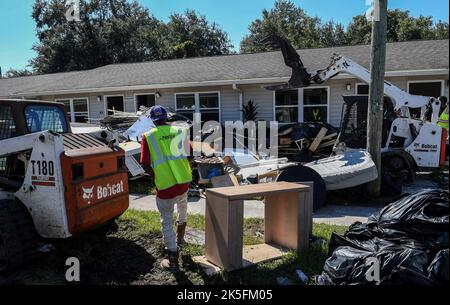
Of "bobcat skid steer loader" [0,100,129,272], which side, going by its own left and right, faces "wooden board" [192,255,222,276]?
back

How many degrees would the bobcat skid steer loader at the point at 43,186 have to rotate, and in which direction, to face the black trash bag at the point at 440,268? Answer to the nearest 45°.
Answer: approximately 180°

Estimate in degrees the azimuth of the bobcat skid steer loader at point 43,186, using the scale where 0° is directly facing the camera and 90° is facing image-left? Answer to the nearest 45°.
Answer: approximately 135°

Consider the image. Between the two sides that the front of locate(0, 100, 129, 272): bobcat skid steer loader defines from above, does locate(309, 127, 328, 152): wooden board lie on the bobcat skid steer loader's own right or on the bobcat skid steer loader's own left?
on the bobcat skid steer loader's own right

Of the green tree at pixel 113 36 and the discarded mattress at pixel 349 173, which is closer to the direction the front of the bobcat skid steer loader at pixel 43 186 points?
the green tree

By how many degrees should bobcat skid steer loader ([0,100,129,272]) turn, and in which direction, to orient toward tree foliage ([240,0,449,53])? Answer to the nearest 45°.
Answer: approximately 90° to its right

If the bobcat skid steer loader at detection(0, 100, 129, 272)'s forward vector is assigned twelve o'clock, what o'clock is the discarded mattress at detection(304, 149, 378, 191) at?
The discarded mattress is roughly at 4 o'clock from the bobcat skid steer loader.

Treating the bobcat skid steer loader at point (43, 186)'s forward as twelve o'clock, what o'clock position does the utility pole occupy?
The utility pole is roughly at 4 o'clock from the bobcat skid steer loader.

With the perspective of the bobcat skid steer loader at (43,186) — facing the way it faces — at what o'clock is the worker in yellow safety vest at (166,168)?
The worker in yellow safety vest is roughly at 5 o'clock from the bobcat skid steer loader.

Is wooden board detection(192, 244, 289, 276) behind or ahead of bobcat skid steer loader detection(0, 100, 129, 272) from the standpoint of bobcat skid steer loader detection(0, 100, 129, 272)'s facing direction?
behind

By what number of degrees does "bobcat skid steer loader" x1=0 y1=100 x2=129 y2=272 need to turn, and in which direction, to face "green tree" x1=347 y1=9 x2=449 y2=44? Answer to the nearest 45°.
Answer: approximately 90° to its right
